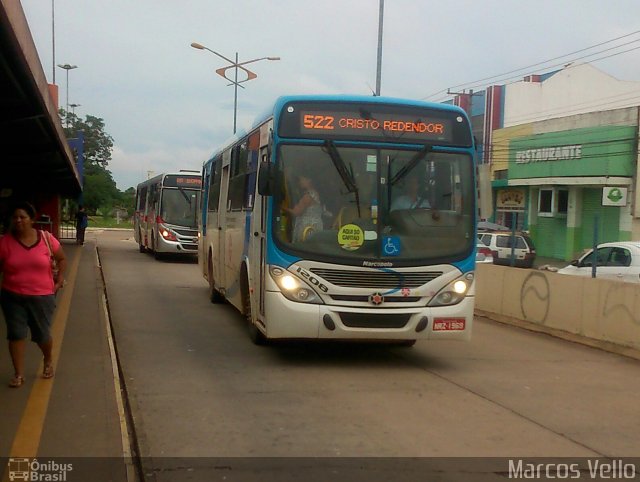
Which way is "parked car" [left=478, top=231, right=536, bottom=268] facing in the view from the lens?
facing away from the viewer and to the left of the viewer

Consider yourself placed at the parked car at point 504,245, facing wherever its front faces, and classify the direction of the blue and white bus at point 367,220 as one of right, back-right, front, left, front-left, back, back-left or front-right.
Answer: back-left

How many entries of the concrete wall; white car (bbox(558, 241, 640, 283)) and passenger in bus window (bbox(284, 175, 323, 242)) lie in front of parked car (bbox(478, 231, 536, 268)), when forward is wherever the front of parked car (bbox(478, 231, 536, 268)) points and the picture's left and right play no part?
0

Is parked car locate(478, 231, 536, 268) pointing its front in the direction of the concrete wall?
no

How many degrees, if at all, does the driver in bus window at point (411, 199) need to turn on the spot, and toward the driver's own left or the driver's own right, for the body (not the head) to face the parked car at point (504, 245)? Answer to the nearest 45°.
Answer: approximately 180°

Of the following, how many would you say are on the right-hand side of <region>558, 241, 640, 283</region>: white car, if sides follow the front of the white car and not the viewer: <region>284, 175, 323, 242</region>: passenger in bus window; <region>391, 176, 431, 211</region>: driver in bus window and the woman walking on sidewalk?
0

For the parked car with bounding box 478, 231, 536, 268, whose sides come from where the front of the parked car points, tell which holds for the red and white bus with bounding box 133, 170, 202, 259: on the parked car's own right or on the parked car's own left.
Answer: on the parked car's own left

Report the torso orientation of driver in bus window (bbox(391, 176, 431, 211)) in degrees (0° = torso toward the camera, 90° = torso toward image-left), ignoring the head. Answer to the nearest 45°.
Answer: approximately 0°

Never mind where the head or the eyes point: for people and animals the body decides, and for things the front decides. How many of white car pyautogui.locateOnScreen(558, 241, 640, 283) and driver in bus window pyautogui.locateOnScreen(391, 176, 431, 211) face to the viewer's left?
1

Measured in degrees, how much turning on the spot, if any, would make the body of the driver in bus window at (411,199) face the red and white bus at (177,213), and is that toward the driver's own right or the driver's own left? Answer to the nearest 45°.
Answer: approximately 135° to the driver's own right

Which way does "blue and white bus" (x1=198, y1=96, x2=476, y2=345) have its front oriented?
toward the camera

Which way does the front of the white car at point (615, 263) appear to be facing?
to the viewer's left

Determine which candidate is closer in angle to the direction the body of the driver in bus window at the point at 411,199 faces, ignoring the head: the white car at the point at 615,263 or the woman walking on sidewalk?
the woman walking on sidewalk

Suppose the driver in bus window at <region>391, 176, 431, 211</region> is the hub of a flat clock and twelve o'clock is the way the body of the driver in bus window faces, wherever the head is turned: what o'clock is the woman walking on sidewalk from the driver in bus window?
The woman walking on sidewalk is roughly at 2 o'clock from the driver in bus window.

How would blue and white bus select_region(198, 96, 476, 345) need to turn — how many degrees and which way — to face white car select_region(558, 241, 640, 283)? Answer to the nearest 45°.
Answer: approximately 135° to its left
